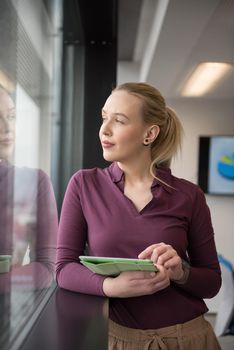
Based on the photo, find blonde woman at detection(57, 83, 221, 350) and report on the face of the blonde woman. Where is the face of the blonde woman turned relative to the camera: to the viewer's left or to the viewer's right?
to the viewer's left

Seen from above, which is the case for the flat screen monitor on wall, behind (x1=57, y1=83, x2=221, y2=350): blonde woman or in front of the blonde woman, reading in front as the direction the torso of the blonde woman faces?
behind

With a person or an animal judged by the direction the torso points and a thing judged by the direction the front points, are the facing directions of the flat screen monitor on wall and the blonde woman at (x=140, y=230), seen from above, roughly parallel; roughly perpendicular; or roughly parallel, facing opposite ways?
roughly parallel

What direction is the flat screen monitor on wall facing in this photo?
toward the camera

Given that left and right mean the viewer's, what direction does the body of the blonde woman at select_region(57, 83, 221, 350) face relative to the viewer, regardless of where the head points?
facing the viewer

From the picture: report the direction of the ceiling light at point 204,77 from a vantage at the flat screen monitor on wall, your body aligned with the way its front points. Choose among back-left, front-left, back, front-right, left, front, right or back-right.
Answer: front

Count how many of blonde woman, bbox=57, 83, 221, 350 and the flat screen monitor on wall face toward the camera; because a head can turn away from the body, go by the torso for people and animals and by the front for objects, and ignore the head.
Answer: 2

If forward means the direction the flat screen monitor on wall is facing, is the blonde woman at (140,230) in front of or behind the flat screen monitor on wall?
in front
